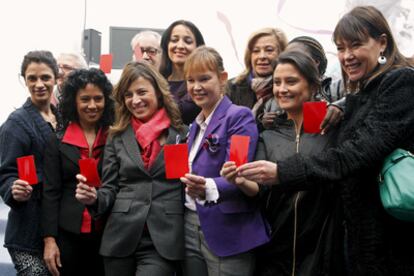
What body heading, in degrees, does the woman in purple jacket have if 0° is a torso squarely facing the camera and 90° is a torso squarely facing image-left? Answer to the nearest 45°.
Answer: approximately 45°

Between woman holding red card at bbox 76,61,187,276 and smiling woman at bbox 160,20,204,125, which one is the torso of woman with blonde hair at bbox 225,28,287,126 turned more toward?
the woman holding red card

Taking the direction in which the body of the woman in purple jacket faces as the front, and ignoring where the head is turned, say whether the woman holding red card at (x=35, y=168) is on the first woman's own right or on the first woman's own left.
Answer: on the first woman's own right

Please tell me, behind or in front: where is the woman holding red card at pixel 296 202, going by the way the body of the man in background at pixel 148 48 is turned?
in front

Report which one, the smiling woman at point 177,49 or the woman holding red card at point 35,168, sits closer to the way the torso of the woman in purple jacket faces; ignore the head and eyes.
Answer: the woman holding red card

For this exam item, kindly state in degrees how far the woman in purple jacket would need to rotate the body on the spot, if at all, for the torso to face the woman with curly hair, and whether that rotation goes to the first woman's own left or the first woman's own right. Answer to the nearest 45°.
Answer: approximately 45° to the first woman's own right

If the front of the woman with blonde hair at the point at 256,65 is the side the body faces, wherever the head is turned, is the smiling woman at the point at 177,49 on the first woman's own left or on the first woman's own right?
on the first woman's own right
